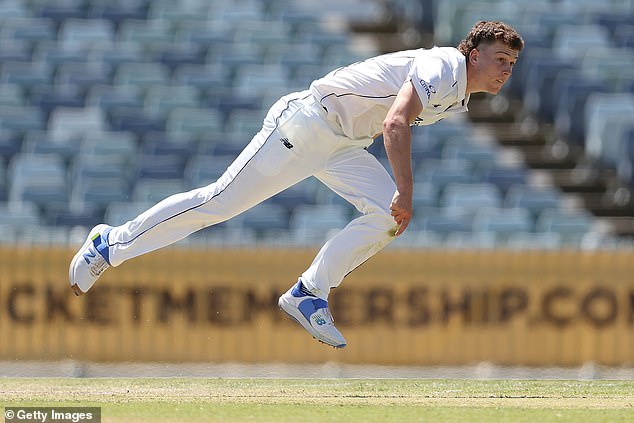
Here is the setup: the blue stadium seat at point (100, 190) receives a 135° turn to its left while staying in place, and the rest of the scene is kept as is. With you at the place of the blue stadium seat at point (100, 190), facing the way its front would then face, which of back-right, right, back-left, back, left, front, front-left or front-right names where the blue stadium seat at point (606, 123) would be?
front-right

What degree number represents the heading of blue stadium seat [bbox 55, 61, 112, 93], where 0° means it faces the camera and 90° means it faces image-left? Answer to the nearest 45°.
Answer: approximately 0°

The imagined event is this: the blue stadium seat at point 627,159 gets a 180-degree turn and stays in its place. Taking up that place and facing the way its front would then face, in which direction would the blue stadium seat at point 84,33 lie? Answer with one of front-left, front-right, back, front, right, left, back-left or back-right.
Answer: left

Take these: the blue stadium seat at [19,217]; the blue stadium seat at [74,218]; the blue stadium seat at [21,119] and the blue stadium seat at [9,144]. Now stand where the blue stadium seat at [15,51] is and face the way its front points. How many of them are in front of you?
4

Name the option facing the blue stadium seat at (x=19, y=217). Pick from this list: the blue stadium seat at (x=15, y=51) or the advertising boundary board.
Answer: the blue stadium seat at (x=15, y=51)

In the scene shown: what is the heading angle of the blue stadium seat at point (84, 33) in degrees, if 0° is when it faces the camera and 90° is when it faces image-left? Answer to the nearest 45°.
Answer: approximately 0°
